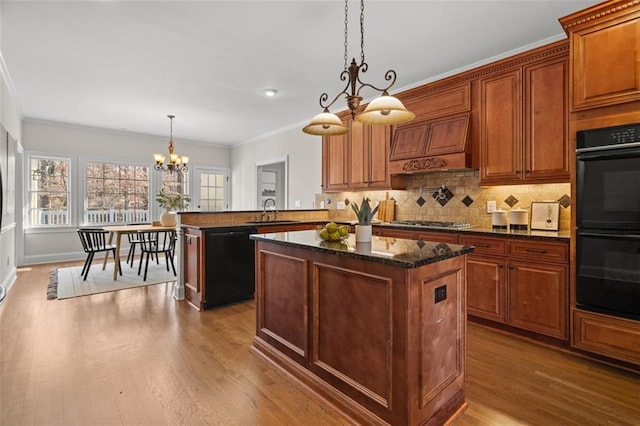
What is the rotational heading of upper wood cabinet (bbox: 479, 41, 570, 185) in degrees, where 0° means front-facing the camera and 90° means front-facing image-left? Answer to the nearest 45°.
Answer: approximately 45°

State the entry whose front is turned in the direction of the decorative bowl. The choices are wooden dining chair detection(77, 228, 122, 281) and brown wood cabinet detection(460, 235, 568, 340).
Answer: the brown wood cabinet

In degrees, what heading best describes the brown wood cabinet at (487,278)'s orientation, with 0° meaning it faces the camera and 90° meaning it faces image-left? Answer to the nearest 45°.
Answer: approximately 45°

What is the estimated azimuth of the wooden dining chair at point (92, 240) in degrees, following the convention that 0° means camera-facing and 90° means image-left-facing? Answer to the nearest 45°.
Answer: approximately 225°

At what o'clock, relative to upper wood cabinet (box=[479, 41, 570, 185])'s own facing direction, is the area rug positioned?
The area rug is roughly at 1 o'clock from the upper wood cabinet.

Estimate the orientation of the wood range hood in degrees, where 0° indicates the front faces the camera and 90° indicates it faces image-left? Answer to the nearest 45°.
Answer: approximately 45°

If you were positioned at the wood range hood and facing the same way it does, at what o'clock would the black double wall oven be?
The black double wall oven is roughly at 9 o'clock from the wood range hood.
